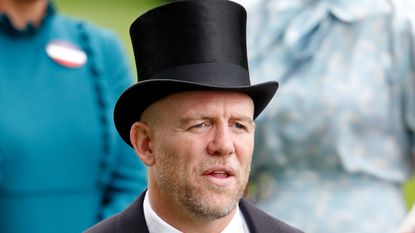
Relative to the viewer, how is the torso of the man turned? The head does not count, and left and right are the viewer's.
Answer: facing the viewer and to the right of the viewer

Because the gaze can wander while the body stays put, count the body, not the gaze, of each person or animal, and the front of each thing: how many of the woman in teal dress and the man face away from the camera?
0

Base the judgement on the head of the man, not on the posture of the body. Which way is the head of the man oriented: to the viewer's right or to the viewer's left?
to the viewer's right

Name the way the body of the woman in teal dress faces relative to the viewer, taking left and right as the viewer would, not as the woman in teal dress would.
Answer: facing the viewer
